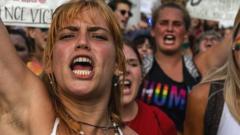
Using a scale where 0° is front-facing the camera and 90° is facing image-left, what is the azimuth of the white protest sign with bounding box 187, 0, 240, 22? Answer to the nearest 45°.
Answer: approximately 0°

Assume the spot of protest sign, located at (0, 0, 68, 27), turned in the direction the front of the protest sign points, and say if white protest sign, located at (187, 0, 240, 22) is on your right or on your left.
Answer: on your left

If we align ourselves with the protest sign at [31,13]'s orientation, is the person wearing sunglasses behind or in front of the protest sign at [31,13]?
behind

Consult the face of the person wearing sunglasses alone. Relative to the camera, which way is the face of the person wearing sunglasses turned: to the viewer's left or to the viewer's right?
to the viewer's right

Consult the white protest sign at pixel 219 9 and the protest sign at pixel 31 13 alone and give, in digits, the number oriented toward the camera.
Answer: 2

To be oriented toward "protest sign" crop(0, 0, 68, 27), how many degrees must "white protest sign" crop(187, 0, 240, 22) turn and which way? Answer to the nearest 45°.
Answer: approximately 45° to its right
